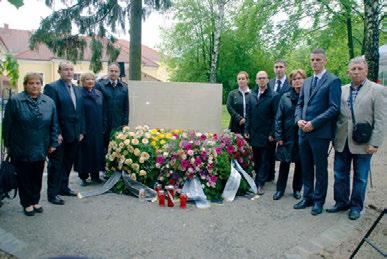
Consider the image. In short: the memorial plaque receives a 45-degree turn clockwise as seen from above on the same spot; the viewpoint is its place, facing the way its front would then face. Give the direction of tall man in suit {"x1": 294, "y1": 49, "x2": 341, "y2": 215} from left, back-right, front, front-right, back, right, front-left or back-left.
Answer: left

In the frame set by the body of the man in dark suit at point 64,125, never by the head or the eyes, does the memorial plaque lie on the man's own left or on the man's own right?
on the man's own left

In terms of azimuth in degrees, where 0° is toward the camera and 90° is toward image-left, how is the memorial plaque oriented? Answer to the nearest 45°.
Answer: approximately 0°

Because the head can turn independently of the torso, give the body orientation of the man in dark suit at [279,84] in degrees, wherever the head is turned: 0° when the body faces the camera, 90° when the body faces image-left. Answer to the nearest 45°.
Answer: approximately 0°

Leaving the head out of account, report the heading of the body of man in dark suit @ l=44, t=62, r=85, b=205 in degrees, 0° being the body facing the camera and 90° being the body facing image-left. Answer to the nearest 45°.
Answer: approximately 315°

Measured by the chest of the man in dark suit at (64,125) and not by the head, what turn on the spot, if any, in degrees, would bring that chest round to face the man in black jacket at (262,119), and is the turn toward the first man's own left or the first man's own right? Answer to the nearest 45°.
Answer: approximately 45° to the first man's own left

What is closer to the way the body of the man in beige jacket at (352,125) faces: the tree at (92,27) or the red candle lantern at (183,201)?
the red candle lantern

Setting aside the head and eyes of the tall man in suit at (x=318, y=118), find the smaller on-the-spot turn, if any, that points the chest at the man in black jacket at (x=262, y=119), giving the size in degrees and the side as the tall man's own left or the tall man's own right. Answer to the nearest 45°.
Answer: approximately 90° to the tall man's own right

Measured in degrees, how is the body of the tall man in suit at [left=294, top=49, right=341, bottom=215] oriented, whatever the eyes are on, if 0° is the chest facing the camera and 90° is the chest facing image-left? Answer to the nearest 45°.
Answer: approximately 45°

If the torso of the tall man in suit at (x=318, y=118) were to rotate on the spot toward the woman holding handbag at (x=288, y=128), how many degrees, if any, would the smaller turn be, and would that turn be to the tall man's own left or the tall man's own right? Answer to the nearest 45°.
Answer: approximately 90° to the tall man's own right
